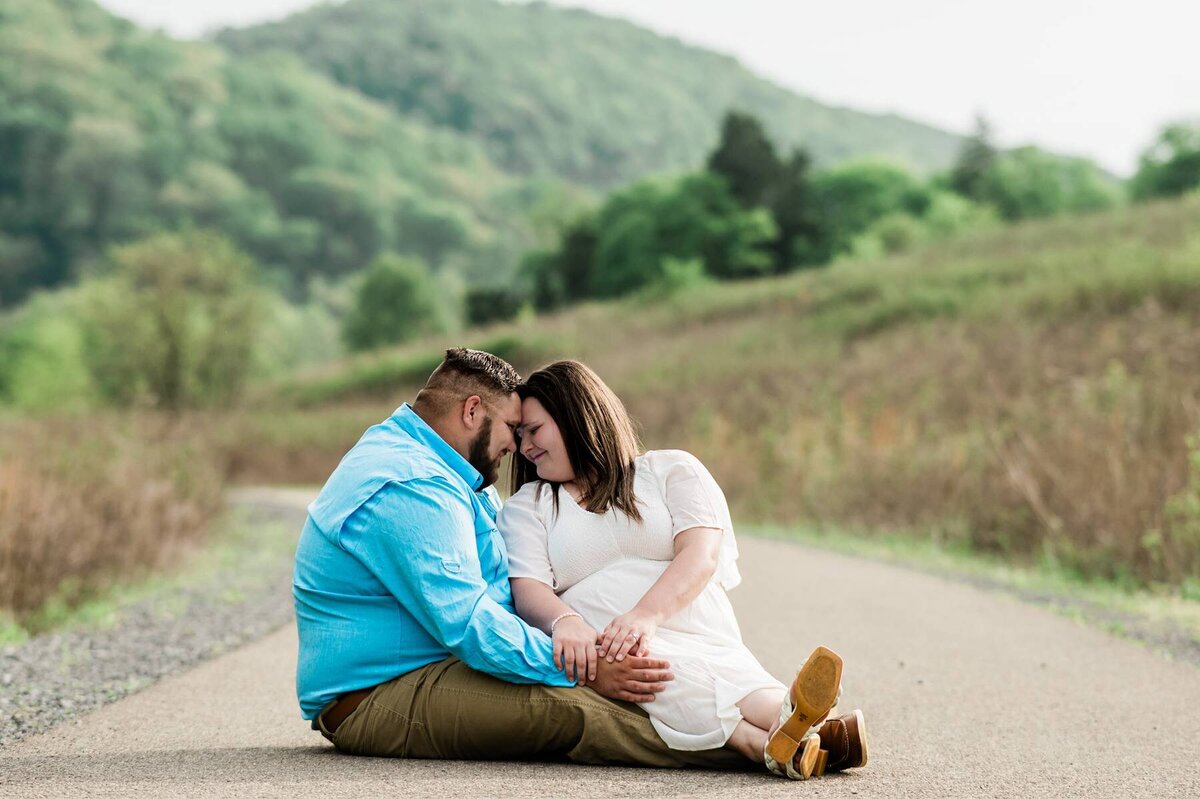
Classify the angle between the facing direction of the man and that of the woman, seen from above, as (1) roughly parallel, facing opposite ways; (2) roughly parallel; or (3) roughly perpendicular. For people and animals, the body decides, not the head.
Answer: roughly perpendicular

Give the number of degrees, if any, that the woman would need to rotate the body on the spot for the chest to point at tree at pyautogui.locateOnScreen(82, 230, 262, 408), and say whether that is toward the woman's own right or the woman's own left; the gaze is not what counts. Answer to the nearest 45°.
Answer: approximately 135° to the woman's own right

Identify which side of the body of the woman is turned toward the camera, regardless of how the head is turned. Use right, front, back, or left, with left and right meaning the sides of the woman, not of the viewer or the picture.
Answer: front

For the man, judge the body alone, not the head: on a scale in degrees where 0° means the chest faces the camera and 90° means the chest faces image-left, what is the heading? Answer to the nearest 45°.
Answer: approximately 270°

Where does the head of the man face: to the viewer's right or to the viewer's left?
to the viewer's right
